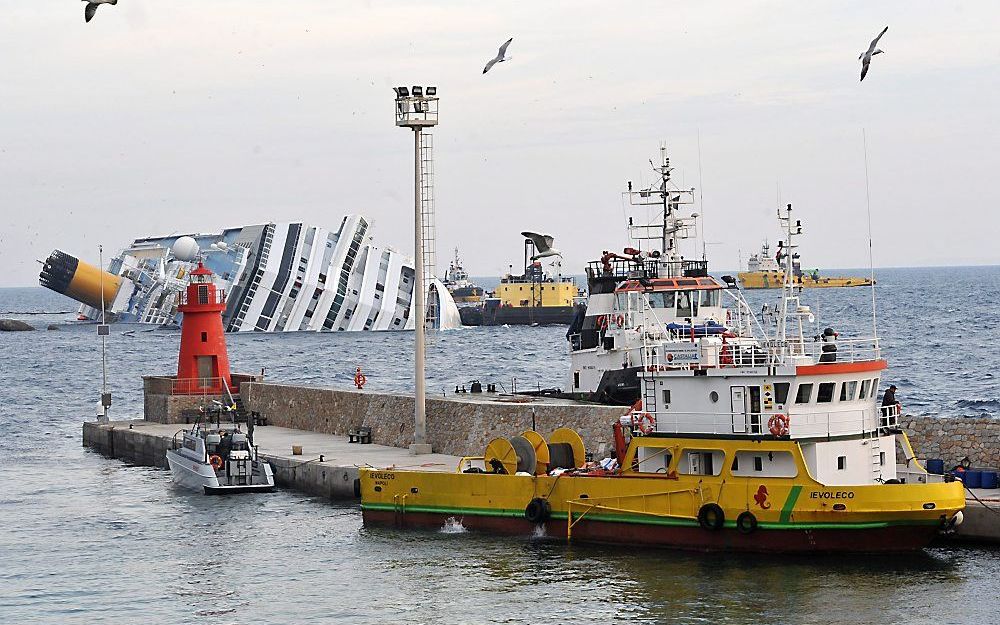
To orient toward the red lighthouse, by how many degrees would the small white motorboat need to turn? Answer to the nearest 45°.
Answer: approximately 45° to its right

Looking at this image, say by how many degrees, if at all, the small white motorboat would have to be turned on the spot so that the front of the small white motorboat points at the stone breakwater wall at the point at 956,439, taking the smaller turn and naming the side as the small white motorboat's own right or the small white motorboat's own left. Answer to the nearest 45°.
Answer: approximately 180°

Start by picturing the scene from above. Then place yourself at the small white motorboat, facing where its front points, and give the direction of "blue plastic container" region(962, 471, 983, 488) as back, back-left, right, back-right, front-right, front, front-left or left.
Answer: back

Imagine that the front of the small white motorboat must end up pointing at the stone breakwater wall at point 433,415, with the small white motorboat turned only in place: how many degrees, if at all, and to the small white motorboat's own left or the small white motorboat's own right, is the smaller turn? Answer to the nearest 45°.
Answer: approximately 135° to the small white motorboat's own right

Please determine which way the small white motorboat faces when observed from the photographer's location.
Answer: facing away from the viewer and to the left of the viewer

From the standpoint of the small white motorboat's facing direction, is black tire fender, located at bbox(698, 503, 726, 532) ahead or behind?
behind

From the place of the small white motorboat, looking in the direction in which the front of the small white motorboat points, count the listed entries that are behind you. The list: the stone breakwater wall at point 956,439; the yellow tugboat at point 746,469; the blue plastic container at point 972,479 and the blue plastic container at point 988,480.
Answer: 4

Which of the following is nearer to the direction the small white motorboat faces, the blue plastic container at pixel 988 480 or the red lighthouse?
the red lighthouse
